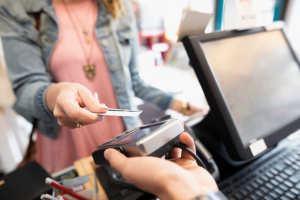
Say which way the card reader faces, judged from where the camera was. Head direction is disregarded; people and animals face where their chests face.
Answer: facing away from the viewer and to the left of the viewer

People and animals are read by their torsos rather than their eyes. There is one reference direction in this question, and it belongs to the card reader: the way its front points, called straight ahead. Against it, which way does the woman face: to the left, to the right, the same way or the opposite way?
the opposite way

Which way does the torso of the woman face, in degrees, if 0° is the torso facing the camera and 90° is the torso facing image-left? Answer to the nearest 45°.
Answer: approximately 315°

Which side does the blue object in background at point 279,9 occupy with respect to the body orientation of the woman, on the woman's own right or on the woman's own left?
on the woman's own left
